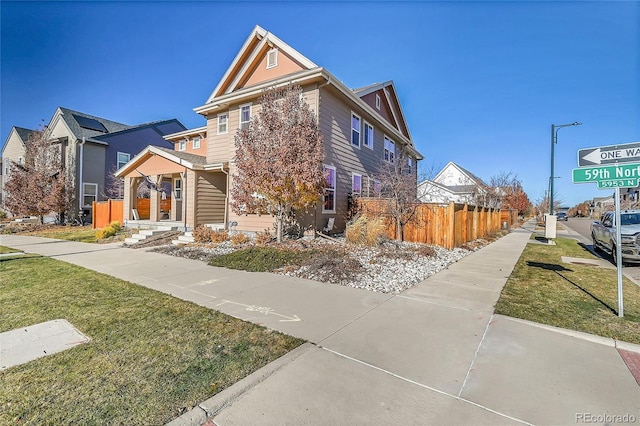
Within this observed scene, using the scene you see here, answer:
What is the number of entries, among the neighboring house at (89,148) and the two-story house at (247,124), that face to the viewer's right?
0

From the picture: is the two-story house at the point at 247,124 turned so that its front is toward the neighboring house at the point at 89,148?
no

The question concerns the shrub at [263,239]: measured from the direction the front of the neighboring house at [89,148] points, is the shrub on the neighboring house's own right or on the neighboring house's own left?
on the neighboring house's own left

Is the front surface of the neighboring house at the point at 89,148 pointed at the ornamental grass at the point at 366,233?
no

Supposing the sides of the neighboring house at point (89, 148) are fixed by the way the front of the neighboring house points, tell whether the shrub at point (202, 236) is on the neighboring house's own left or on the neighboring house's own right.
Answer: on the neighboring house's own left

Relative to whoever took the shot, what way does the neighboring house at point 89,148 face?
facing the viewer and to the left of the viewer

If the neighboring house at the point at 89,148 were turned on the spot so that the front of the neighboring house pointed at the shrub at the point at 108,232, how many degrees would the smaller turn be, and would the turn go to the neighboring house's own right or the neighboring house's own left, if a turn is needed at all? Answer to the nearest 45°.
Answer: approximately 45° to the neighboring house's own left

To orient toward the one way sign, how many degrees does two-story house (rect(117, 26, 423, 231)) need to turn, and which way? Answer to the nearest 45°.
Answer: approximately 90° to its left

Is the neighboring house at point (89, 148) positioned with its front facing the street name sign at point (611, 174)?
no

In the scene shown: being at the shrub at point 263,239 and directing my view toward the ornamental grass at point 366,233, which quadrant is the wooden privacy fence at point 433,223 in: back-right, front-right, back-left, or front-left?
front-left

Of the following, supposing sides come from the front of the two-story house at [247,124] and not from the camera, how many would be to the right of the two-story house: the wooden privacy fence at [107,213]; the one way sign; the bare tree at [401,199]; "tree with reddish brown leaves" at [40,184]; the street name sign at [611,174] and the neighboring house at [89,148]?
3

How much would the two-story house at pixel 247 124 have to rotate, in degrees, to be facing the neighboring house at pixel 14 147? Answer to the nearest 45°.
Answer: approximately 90° to its right

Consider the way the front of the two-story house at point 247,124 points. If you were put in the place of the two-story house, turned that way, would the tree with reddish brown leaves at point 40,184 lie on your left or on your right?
on your right
